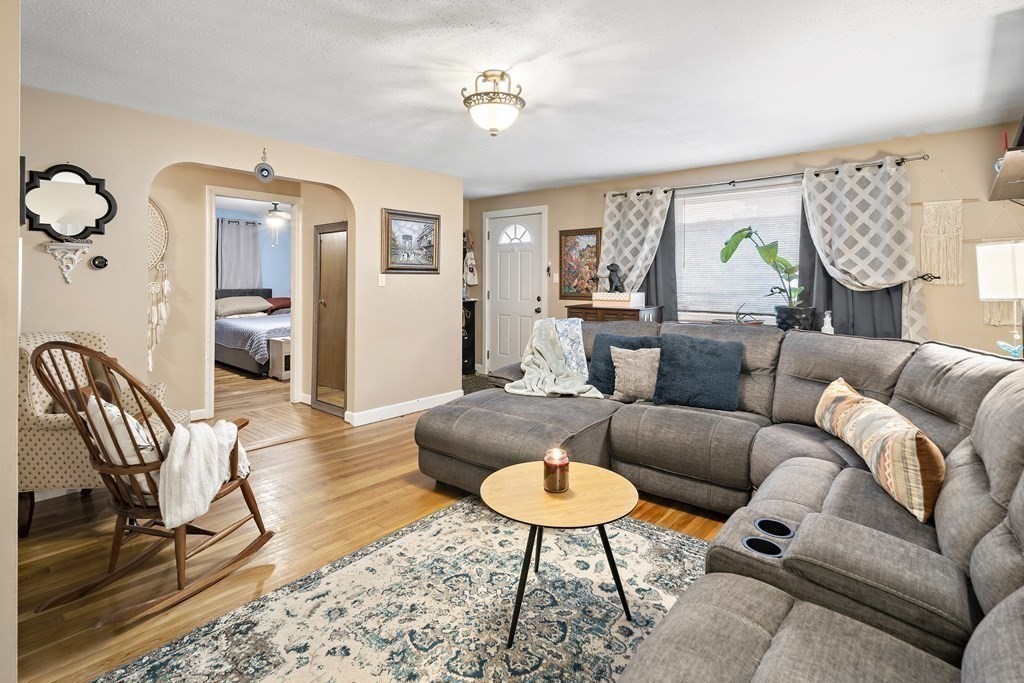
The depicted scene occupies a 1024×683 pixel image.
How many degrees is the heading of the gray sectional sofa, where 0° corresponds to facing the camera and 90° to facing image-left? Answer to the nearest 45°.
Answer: approximately 45°

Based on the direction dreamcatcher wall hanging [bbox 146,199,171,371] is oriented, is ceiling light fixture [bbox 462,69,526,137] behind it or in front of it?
in front

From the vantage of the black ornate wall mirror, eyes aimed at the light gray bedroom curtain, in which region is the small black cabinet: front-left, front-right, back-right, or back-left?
front-right

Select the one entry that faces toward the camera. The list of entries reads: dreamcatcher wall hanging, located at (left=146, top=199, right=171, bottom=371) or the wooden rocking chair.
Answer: the dreamcatcher wall hanging

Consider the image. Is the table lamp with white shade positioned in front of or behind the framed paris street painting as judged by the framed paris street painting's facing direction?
in front

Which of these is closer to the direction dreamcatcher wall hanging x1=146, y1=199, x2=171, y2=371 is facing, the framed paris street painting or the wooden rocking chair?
the wooden rocking chair

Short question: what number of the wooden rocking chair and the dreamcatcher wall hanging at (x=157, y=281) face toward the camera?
1

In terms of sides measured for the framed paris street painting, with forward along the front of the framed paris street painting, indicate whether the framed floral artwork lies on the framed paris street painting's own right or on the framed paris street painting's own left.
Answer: on the framed paris street painting's own left

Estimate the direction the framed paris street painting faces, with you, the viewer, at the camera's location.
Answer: facing the viewer and to the right of the viewer

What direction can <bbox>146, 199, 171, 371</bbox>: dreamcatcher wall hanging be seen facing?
toward the camera

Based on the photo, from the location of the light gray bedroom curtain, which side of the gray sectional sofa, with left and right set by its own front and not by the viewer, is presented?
right
